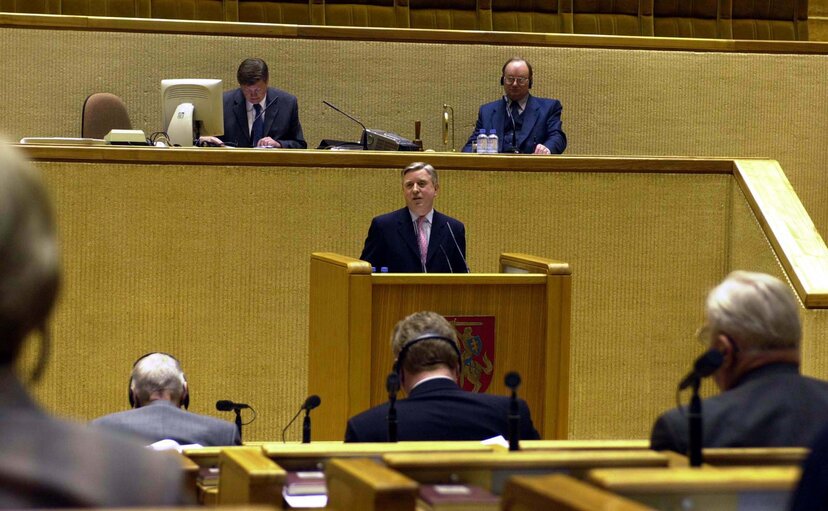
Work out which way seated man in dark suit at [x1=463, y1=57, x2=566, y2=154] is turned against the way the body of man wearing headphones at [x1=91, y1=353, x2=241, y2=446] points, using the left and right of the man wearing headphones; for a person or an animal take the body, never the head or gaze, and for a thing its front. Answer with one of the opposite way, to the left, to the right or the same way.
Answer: the opposite way

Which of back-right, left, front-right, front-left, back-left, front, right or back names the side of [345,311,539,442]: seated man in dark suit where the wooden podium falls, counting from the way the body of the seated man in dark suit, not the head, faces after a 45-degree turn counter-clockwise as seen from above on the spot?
front-right

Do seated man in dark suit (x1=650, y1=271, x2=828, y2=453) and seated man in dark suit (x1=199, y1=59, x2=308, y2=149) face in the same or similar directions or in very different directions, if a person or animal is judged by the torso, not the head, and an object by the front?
very different directions

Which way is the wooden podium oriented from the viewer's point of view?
toward the camera

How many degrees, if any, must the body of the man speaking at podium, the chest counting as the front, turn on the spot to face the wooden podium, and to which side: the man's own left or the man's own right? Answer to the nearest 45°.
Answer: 0° — they already face it

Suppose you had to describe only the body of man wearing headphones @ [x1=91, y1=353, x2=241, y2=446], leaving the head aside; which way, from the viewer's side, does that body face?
away from the camera

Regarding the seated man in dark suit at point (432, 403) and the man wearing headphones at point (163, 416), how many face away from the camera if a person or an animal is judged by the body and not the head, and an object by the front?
2

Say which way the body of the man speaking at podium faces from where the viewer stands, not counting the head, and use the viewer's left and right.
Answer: facing the viewer

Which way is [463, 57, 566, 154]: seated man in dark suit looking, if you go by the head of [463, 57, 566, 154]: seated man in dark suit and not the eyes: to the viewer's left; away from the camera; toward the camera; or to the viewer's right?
toward the camera

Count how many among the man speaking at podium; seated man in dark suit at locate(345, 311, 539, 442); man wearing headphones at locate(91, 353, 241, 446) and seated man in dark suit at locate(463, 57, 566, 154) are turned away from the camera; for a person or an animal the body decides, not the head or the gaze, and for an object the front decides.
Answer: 2

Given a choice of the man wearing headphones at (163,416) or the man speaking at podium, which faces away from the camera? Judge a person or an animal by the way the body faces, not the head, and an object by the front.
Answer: the man wearing headphones

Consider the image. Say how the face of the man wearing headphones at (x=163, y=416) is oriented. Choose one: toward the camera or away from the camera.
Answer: away from the camera

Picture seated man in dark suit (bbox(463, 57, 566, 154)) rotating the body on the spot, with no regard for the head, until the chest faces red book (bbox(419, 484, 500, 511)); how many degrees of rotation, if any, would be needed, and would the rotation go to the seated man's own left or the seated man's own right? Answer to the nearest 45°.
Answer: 0° — they already face it

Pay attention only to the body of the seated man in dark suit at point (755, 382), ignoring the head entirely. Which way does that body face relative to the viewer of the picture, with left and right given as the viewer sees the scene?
facing away from the viewer and to the left of the viewer

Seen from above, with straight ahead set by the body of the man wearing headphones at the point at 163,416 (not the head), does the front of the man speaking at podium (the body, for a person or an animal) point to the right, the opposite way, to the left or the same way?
the opposite way

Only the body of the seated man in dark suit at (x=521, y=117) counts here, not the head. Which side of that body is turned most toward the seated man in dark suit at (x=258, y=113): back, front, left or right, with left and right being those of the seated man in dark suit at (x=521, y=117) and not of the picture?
right

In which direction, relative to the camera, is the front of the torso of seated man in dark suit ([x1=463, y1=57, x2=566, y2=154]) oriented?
toward the camera

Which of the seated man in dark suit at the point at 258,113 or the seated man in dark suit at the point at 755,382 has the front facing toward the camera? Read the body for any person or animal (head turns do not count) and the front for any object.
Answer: the seated man in dark suit at the point at 258,113

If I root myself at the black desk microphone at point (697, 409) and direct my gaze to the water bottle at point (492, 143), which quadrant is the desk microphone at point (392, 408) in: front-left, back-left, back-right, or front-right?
front-left

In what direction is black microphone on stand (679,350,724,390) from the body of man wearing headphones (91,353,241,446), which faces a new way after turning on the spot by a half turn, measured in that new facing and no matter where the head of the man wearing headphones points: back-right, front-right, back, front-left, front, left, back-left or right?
front-left

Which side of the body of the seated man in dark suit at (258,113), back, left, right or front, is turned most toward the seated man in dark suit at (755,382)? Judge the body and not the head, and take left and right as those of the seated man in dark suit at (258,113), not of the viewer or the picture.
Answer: front
